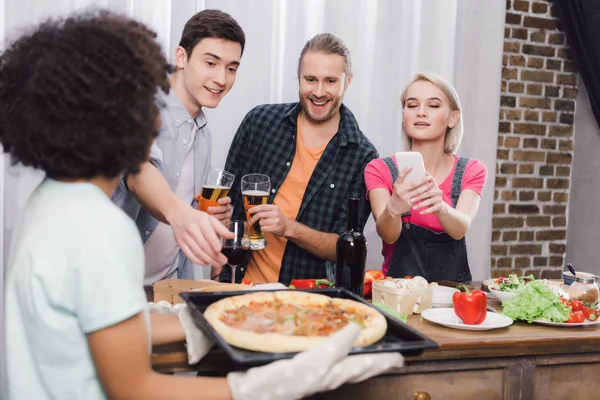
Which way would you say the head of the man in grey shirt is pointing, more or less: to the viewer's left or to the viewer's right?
to the viewer's right

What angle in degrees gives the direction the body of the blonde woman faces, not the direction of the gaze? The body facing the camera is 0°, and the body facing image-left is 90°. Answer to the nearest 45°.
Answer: approximately 0°

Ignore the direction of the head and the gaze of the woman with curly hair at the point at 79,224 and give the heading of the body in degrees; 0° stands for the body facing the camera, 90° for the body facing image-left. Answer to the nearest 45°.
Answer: approximately 225°

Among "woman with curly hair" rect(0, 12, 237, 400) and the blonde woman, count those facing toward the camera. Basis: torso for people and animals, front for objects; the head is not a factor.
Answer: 1

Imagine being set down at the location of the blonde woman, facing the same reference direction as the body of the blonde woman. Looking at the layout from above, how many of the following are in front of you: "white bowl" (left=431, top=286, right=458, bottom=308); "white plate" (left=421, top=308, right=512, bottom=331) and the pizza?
3

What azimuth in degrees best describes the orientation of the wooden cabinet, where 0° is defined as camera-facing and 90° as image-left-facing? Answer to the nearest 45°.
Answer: approximately 0°

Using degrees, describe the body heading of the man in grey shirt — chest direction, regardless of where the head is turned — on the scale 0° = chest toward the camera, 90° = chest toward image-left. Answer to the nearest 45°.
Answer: approximately 315°

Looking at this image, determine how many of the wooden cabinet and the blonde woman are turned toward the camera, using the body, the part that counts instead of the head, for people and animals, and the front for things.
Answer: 2
